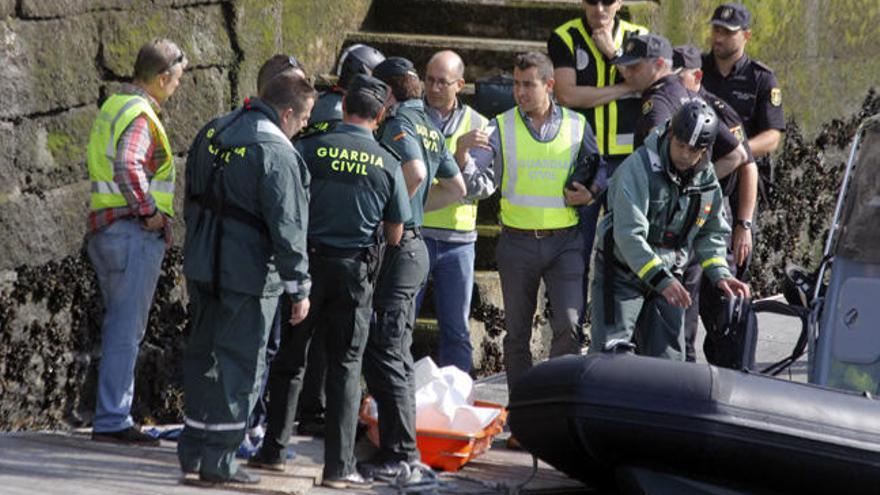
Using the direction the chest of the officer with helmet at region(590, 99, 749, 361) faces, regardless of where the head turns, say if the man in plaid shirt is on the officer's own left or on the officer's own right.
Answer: on the officer's own right

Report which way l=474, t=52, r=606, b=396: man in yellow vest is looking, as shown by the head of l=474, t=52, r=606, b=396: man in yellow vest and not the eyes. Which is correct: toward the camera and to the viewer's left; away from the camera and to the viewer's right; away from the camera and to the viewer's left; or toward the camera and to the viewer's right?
toward the camera and to the viewer's left

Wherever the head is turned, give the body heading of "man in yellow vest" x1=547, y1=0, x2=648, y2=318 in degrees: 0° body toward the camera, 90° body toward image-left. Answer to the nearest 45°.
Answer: approximately 0°

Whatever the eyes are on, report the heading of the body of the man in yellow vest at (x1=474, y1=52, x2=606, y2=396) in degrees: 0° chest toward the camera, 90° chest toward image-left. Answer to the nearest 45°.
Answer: approximately 0°
